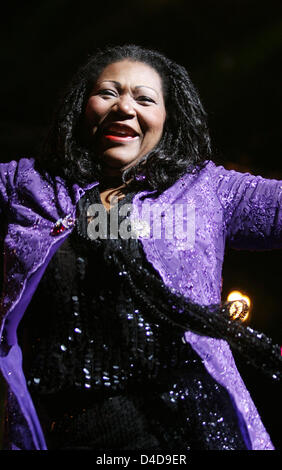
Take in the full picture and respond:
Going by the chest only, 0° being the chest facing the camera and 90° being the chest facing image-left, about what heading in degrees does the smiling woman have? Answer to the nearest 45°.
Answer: approximately 0°
